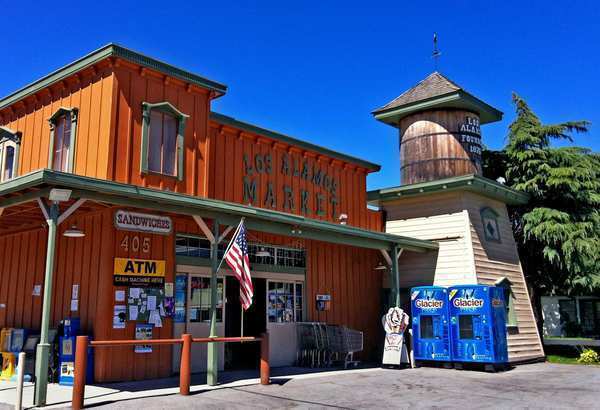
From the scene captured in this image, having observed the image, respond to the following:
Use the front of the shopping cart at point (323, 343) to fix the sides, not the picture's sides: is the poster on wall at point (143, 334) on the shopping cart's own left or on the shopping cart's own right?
on the shopping cart's own right

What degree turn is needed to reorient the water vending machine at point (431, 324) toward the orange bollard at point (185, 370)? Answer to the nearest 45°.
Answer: approximately 45° to its right

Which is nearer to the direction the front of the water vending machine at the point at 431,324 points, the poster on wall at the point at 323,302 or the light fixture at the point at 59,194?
the light fixture

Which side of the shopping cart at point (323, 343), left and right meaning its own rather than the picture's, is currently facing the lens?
right

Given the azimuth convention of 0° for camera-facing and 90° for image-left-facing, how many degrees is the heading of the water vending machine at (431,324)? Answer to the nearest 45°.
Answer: approximately 0°

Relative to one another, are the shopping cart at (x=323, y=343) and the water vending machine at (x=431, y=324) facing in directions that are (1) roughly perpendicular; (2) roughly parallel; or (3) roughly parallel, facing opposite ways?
roughly perpendicular

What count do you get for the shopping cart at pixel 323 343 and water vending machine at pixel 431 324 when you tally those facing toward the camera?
1

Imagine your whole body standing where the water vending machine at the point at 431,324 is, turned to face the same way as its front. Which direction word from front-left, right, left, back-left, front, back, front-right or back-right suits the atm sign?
front-right

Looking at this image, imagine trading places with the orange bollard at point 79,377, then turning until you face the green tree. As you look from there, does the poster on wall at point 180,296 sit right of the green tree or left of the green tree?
left
